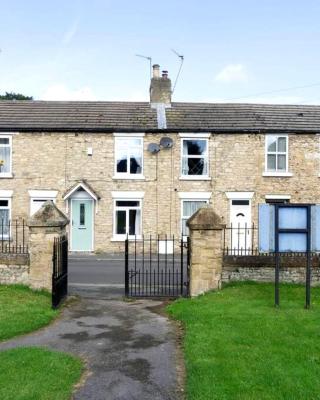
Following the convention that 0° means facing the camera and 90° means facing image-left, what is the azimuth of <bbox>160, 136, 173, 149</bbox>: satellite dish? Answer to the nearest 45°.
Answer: approximately 315°

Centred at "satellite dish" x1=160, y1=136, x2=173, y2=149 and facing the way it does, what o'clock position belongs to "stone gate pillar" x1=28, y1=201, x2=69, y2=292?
The stone gate pillar is roughly at 2 o'clock from the satellite dish.

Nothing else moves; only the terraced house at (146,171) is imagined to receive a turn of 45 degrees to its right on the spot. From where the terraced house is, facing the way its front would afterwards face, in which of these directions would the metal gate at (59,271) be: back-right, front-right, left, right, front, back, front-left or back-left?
front-left

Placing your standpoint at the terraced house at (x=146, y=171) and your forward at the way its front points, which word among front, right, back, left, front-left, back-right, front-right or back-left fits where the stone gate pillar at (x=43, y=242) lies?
front

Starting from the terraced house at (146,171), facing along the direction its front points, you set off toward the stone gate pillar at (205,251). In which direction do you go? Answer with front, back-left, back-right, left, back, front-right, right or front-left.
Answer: front

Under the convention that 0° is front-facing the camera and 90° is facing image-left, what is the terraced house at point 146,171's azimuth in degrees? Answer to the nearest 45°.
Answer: approximately 0°

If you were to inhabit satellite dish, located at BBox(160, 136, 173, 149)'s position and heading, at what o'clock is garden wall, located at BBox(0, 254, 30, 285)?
The garden wall is roughly at 2 o'clock from the satellite dish.
